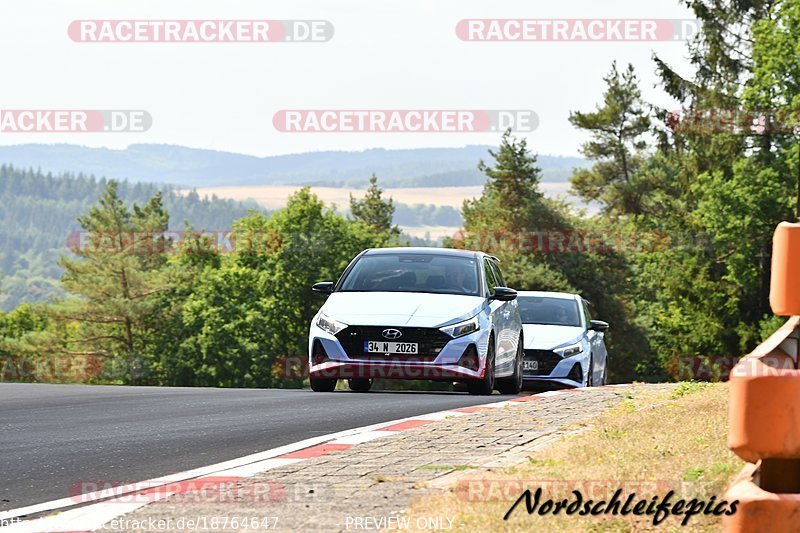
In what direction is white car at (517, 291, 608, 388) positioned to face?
toward the camera

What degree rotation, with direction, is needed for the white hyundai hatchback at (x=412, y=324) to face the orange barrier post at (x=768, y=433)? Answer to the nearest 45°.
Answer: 0° — it already faces it

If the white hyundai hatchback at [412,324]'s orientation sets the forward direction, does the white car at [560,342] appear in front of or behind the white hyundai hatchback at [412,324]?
behind

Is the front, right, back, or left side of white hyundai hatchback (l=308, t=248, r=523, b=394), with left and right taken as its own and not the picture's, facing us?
front

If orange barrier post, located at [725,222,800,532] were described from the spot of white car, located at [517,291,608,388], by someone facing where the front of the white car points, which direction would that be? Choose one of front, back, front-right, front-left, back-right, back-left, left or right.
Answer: front

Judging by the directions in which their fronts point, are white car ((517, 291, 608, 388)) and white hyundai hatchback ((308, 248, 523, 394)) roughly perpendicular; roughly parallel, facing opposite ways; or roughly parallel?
roughly parallel

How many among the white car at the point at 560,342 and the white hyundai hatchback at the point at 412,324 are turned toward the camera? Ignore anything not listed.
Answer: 2

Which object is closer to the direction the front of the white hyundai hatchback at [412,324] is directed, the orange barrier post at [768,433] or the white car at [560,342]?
the orange barrier post

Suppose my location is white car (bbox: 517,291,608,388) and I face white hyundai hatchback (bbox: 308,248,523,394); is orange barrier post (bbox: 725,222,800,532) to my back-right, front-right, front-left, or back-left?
front-left

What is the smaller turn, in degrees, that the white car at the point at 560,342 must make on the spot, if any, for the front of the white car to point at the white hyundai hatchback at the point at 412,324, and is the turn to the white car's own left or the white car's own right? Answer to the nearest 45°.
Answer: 0° — it already faces it
